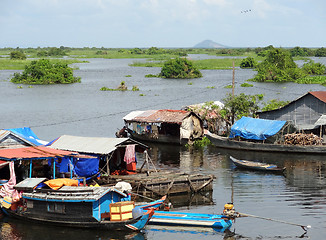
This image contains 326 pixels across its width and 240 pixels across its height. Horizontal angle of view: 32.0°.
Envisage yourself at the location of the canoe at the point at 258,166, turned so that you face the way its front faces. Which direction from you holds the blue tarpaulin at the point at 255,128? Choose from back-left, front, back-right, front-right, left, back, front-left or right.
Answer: right

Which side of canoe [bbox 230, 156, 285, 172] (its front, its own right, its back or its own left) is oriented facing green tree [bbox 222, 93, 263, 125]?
right

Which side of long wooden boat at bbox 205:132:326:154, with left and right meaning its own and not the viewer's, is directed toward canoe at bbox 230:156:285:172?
left

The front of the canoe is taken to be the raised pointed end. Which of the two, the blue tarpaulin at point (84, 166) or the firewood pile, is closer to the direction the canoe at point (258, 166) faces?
the blue tarpaulin

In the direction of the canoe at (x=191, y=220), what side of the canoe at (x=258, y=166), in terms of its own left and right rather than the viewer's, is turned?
left

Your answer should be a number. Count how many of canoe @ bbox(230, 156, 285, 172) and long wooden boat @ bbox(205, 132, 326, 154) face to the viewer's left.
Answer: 2

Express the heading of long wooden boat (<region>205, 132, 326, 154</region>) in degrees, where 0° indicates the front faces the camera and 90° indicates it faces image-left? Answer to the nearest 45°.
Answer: approximately 90°

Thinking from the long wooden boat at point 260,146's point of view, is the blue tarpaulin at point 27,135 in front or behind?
in front

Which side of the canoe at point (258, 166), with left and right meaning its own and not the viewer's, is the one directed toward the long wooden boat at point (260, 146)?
right

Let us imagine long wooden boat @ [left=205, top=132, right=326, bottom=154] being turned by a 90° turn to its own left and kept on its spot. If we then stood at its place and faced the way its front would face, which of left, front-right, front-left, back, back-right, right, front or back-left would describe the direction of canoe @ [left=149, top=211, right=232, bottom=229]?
front

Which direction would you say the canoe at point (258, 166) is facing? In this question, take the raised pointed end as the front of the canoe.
to the viewer's left

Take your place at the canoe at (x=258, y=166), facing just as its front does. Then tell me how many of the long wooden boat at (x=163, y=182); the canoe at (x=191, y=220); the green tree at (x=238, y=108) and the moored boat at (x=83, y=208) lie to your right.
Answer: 1

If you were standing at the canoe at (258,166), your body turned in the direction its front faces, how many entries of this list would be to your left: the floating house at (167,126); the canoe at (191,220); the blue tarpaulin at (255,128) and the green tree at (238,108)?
1

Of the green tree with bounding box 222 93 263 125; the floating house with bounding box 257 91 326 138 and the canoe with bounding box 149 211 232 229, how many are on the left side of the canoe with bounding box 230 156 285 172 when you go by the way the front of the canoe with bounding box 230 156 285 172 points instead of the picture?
1
